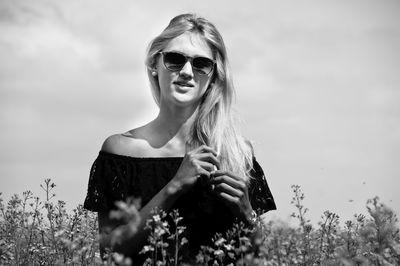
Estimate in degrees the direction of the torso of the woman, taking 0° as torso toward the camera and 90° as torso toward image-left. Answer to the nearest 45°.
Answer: approximately 0°
